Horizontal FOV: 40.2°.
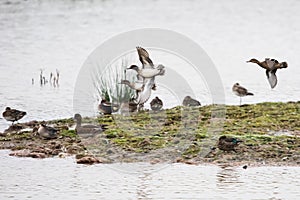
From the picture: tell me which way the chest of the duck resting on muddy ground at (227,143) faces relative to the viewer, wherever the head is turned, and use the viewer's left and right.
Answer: facing to the left of the viewer

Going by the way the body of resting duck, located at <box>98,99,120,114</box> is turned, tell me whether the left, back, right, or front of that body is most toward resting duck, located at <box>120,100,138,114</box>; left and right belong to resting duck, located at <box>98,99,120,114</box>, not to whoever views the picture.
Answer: back

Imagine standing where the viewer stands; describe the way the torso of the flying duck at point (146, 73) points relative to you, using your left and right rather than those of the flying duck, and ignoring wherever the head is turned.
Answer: facing to the left of the viewer

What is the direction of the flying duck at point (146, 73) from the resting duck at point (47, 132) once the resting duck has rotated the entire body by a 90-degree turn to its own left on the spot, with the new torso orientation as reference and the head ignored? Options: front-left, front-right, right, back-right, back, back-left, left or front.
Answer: left

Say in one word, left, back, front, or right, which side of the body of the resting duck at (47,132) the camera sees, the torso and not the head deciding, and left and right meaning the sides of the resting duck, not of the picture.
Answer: left

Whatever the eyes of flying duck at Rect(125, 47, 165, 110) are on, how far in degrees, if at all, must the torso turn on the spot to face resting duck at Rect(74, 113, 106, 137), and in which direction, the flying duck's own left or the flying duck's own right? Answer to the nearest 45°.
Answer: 0° — it already faces it

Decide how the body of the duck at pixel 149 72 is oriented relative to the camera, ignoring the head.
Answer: to the viewer's left

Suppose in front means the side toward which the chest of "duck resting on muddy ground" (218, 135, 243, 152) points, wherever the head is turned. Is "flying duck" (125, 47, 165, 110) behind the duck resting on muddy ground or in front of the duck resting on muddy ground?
in front

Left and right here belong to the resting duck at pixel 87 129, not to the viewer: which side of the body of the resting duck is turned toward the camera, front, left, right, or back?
left

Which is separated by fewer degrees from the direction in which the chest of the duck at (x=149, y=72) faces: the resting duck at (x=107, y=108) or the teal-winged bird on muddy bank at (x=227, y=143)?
the resting duck

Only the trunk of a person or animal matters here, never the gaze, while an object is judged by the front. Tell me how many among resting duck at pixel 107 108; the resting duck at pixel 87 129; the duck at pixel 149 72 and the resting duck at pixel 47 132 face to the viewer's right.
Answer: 0

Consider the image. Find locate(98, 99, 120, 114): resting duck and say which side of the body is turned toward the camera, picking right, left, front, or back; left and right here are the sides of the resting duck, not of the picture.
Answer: left
